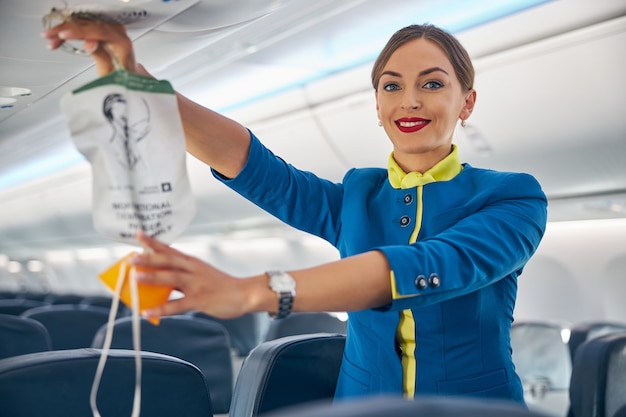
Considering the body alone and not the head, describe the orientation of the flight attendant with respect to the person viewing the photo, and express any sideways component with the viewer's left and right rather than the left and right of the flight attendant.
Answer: facing the viewer and to the left of the viewer
